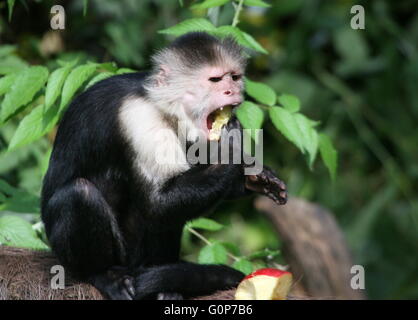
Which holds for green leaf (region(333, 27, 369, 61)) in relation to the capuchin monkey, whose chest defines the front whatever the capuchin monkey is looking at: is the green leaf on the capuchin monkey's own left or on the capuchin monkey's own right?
on the capuchin monkey's own left

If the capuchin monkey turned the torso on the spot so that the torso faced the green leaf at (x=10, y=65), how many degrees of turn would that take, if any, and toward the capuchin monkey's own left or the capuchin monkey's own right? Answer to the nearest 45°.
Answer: approximately 135° to the capuchin monkey's own left

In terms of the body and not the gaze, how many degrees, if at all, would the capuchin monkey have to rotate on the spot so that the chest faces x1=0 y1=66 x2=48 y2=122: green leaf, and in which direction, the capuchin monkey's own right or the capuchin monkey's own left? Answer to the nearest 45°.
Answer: approximately 135° to the capuchin monkey's own left

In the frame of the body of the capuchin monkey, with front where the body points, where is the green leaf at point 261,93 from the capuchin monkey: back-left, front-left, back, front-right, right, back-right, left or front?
front-left

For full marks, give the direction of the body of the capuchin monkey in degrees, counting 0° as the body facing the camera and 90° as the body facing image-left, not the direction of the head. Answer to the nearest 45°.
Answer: approximately 270°

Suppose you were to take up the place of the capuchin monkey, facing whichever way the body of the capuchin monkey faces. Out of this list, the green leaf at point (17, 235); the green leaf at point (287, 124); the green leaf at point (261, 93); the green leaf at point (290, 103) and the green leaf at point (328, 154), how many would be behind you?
1

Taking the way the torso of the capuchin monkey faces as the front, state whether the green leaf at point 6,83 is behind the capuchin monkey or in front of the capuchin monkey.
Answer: behind

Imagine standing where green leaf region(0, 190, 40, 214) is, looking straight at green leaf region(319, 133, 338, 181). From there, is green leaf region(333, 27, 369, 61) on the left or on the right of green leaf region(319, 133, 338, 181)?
left

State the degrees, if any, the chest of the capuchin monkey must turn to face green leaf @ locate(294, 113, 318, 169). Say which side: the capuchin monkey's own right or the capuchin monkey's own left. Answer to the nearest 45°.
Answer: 0° — it already faces it

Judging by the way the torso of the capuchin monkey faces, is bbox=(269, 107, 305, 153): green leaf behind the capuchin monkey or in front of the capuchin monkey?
in front
